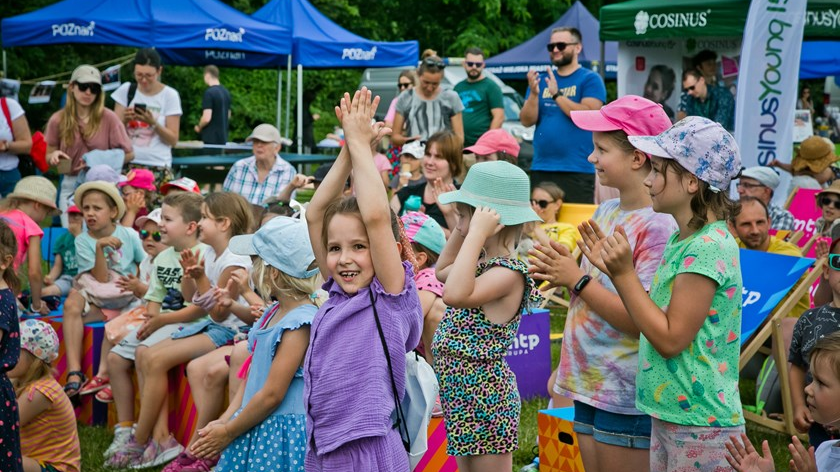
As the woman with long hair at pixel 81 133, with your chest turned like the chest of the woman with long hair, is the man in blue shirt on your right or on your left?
on your left

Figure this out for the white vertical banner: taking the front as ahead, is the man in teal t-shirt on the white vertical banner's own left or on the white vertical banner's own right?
on the white vertical banner's own right

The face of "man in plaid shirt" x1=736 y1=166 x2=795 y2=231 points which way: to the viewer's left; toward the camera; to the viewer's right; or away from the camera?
to the viewer's left

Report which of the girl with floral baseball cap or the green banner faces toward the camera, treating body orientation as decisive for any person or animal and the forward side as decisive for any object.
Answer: the green banner

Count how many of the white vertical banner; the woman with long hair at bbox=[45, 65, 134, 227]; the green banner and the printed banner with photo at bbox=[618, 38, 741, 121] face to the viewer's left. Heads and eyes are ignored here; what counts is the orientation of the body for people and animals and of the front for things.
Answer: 0

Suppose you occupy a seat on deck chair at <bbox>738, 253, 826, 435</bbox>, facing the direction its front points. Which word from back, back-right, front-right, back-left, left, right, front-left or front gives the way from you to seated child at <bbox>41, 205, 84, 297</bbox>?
front-right

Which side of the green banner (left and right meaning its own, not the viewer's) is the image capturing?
front

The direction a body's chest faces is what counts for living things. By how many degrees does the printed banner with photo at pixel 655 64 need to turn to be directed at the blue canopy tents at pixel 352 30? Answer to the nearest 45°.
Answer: approximately 135° to its right

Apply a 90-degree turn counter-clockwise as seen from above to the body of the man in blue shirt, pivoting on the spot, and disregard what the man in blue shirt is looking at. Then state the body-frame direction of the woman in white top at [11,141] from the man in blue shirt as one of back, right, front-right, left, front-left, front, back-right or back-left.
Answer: back-right

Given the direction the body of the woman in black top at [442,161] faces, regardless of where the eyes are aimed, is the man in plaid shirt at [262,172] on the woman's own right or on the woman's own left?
on the woman's own right

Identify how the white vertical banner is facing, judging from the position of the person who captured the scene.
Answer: facing the viewer

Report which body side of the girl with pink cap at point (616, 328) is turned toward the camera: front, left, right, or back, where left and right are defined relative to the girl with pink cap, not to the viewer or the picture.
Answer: left

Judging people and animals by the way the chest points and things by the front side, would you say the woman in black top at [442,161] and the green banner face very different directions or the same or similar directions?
same or similar directions

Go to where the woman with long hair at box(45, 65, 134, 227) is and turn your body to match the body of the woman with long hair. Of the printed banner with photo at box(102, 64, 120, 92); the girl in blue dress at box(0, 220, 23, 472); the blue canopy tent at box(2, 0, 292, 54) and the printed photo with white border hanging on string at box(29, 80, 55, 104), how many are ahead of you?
1

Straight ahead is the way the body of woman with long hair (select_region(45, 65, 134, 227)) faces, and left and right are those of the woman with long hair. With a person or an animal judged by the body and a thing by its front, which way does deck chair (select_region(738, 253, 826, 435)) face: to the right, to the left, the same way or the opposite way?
to the right

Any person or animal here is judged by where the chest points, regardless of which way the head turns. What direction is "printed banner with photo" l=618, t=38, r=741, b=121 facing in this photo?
toward the camera

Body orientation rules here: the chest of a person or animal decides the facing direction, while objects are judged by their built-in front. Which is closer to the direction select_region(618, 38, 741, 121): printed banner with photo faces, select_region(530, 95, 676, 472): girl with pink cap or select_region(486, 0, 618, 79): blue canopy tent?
the girl with pink cap
